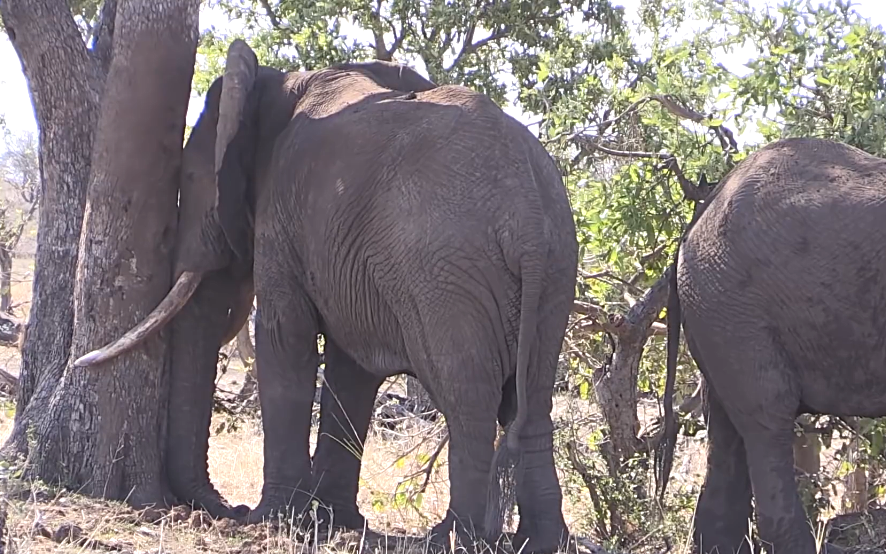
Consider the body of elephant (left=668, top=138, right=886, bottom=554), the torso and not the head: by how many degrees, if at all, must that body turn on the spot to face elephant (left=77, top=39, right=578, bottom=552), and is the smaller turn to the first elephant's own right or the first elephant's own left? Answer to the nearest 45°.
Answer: approximately 180°

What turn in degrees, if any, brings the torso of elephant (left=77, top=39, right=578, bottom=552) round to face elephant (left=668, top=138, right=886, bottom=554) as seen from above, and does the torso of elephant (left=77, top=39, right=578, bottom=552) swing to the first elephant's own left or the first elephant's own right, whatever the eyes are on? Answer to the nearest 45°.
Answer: approximately 135° to the first elephant's own right

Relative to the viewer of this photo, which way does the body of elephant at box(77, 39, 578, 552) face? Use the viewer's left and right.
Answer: facing away from the viewer and to the left of the viewer

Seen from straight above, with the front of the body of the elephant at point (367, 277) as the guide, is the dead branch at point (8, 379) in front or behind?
in front

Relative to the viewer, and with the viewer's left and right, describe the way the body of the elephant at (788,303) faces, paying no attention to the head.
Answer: facing to the right of the viewer

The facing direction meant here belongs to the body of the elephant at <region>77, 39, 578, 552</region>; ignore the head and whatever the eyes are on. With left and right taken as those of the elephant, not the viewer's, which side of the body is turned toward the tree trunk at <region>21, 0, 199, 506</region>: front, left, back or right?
front

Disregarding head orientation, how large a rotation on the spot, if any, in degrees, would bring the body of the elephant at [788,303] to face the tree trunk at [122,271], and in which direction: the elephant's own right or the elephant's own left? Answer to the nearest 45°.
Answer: approximately 180°

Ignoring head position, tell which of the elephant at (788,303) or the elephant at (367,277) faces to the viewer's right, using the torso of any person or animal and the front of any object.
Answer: the elephant at (788,303)

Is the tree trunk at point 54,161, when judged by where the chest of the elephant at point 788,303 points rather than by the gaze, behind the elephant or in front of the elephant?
behind
